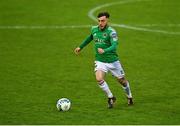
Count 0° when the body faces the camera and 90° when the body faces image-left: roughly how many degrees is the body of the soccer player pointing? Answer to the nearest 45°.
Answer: approximately 45°
